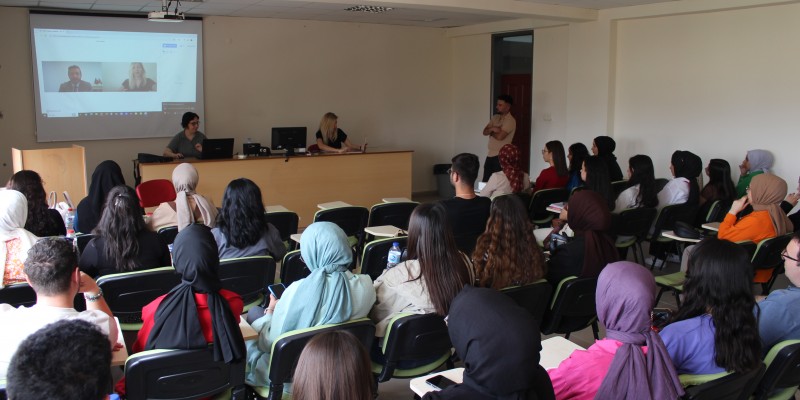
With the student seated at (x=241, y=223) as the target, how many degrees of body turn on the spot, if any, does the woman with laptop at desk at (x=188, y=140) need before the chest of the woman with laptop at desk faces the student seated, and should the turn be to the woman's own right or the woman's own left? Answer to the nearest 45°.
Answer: approximately 45° to the woman's own right

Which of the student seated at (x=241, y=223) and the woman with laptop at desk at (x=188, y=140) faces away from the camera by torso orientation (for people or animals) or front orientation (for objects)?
the student seated

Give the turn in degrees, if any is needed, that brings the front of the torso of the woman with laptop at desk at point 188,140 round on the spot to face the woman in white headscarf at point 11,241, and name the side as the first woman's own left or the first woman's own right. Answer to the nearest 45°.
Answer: approximately 45° to the first woman's own right

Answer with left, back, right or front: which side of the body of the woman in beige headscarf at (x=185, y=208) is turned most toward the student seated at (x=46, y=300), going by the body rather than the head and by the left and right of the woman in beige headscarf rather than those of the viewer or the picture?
back

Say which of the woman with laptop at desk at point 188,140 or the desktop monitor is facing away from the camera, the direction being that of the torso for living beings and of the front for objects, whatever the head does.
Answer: the desktop monitor

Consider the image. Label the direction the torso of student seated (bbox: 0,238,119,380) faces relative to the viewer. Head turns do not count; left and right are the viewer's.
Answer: facing away from the viewer

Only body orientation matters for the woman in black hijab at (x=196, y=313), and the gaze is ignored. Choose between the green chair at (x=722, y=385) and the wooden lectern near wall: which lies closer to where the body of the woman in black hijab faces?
the wooden lectern near wall

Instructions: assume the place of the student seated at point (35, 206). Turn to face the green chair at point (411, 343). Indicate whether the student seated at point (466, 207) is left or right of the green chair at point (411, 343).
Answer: left

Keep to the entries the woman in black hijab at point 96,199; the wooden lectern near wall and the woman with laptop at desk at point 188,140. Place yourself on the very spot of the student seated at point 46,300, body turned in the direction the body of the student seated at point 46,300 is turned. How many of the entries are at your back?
0

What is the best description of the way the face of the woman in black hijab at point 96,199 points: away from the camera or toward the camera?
away from the camera

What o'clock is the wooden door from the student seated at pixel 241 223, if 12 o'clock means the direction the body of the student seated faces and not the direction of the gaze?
The wooden door is roughly at 1 o'clock from the student seated.

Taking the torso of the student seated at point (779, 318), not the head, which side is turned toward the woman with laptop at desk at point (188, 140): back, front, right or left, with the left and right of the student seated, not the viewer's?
front

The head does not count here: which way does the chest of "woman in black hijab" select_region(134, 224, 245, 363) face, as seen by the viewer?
away from the camera

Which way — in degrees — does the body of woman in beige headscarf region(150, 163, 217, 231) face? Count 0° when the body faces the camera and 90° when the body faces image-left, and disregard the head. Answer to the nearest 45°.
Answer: approximately 180°

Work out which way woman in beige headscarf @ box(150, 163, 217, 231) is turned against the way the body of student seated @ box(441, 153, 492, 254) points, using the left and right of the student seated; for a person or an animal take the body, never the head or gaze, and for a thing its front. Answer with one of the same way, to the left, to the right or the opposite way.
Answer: the same way

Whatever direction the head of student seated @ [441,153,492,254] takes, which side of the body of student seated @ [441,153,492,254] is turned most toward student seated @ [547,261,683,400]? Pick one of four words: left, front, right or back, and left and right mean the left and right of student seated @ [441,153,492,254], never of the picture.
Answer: back

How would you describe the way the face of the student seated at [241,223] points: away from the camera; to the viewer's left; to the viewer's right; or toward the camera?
away from the camera

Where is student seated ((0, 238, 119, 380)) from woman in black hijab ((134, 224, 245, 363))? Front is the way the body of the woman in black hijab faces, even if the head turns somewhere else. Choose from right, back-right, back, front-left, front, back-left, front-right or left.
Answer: left

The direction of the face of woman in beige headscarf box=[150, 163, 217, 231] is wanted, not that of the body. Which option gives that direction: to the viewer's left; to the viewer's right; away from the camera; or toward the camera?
away from the camera

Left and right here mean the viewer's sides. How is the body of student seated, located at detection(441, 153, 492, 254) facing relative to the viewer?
facing away from the viewer

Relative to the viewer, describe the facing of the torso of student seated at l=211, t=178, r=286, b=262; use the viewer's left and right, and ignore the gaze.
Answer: facing away from the viewer

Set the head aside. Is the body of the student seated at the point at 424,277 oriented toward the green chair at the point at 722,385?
no

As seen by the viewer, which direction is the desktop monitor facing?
away from the camera
